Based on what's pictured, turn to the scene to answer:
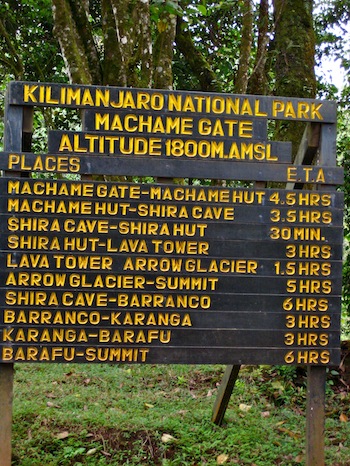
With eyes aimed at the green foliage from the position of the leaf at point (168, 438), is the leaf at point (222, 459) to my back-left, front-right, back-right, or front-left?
back-right

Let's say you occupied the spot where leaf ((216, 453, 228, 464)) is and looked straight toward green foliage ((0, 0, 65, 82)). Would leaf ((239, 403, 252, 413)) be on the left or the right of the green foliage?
right

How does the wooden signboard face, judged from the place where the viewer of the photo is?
facing the viewer

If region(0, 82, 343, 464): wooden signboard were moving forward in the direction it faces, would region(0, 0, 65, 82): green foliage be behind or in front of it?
behind

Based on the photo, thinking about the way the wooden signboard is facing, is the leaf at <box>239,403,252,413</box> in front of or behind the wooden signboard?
behind

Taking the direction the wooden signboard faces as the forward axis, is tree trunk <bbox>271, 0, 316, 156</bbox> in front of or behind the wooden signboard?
behind
